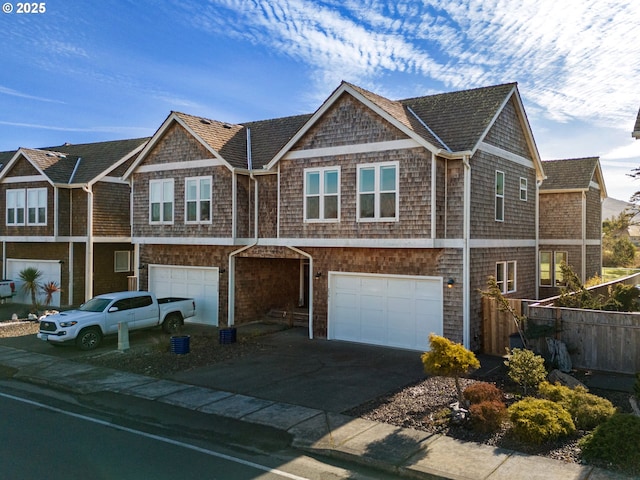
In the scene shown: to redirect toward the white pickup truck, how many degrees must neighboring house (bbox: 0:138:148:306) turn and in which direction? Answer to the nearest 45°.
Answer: approximately 45° to its left

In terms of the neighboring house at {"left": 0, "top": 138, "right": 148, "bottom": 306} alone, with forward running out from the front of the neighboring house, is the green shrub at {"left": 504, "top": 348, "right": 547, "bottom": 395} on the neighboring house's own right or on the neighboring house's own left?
on the neighboring house's own left

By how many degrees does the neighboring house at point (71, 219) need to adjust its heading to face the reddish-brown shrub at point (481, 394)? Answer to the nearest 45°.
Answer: approximately 45° to its left

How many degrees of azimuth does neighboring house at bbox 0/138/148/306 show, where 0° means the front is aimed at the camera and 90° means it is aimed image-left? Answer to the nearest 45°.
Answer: approximately 45°

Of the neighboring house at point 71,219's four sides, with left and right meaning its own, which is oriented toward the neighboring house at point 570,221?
left

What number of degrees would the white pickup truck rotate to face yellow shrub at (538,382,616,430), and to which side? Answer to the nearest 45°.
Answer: approximately 90° to its left

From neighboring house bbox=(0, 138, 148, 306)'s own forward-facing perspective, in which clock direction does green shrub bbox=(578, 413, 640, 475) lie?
The green shrub is roughly at 10 o'clock from the neighboring house.

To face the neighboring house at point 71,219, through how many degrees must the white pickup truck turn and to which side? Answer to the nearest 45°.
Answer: approximately 135° to its right
